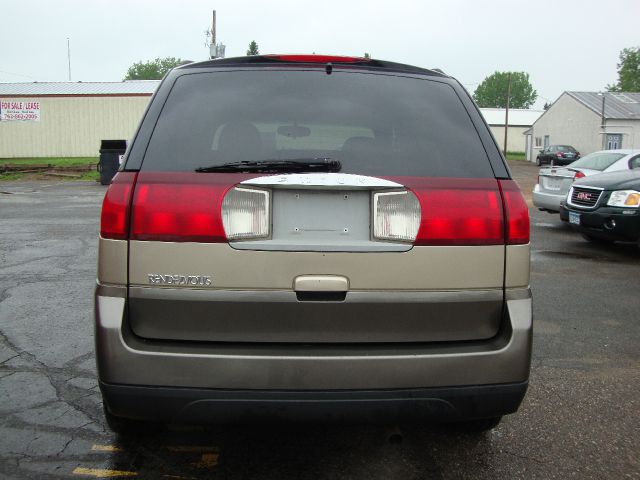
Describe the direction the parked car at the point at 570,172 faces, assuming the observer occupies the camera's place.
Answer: facing away from the viewer and to the right of the viewer

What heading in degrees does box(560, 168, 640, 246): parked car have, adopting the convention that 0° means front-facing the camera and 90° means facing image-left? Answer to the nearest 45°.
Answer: approximately 45°

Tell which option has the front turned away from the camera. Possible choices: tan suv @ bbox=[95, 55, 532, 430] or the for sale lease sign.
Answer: the tan suv

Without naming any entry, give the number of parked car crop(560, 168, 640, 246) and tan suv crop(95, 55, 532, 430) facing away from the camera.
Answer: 1

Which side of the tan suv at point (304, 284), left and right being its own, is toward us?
back

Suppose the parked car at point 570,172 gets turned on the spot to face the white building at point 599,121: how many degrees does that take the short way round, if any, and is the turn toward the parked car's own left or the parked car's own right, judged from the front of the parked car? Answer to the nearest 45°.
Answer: approximately 45° to the parked car's own left

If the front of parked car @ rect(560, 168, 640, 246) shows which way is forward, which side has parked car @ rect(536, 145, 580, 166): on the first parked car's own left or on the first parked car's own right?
on the first parked car's own right

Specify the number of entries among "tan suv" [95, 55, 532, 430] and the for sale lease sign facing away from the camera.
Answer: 1

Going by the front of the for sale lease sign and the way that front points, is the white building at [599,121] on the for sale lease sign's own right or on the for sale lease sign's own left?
on the for sale lease sign's own left
